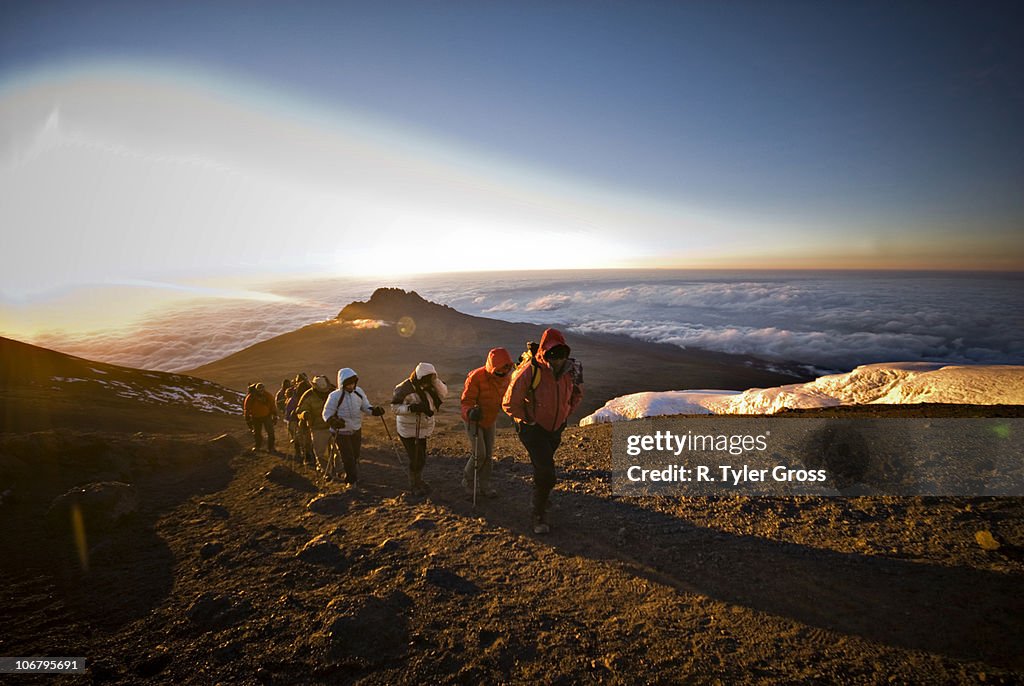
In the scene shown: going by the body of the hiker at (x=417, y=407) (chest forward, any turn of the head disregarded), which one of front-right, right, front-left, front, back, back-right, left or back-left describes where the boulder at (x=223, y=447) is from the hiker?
back-right

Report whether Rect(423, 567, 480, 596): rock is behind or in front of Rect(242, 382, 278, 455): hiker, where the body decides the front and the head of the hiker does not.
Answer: in front

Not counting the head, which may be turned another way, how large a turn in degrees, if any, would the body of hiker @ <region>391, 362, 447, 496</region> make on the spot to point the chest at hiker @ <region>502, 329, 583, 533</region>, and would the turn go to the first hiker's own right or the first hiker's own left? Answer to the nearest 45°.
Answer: approximately 45° to the first hiker's own left

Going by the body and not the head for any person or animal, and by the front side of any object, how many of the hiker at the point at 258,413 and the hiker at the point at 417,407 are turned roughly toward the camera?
2

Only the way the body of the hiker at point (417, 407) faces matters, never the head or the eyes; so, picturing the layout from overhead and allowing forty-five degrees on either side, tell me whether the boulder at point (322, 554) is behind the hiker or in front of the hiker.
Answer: in front

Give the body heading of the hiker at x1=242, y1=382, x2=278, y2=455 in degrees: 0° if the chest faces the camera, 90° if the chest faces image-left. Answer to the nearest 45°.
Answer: approximately 0°

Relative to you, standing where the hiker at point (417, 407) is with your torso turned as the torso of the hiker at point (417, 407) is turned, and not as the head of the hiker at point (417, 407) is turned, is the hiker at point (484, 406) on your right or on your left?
on your left

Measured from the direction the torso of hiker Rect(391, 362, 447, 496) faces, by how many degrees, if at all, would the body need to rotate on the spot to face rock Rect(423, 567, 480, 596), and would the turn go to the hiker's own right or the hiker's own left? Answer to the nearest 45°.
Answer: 0° — they already face it

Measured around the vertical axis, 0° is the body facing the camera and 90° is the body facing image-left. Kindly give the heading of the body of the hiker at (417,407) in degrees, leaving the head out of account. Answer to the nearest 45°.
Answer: approximately 0°
